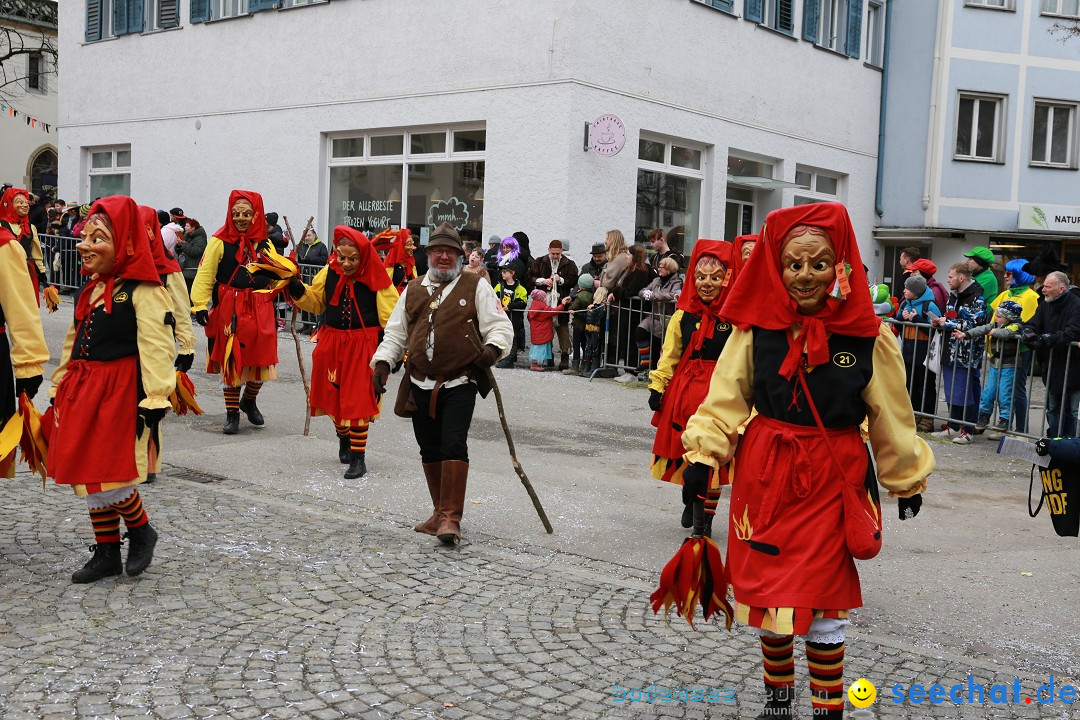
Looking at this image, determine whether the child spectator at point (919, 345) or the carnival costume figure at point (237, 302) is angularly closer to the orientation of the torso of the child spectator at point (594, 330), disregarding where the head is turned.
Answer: the carnival costume figure

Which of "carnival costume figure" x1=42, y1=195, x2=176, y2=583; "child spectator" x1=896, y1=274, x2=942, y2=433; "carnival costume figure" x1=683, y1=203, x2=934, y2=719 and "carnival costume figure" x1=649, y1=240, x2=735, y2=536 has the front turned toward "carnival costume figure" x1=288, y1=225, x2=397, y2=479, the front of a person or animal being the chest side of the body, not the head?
the child spectator

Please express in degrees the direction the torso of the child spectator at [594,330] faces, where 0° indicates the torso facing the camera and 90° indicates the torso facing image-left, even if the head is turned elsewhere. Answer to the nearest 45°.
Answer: approximately 45°

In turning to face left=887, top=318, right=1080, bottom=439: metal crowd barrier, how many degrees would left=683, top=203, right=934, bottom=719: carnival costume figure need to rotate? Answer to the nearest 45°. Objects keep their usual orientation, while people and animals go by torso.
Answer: approximately 180°

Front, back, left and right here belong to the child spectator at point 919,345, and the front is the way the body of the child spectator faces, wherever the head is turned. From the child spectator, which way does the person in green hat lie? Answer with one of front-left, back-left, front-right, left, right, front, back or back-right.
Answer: back

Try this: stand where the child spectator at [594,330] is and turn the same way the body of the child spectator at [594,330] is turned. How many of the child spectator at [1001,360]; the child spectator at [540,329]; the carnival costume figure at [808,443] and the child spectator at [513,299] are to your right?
2

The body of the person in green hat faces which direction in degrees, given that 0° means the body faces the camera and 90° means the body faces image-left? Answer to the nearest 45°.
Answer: approximately 90°

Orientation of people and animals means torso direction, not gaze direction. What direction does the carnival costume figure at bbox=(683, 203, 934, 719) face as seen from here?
toward the camera

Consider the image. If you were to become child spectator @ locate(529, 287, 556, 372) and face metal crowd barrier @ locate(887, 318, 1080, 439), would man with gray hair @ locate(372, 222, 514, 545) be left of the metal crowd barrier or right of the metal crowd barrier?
right

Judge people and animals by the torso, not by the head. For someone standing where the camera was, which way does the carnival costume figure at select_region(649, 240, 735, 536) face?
facing the viewer

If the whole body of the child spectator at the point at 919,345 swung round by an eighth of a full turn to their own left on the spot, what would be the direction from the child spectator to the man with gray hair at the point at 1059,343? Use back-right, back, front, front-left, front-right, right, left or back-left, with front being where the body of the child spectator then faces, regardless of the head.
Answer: front-left

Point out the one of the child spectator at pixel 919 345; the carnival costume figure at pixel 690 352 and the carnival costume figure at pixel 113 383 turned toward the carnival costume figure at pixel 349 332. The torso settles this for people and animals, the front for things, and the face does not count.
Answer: the child spectator

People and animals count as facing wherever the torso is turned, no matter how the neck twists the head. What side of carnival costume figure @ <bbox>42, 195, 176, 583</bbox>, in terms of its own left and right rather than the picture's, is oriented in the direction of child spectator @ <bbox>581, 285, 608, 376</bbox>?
back
